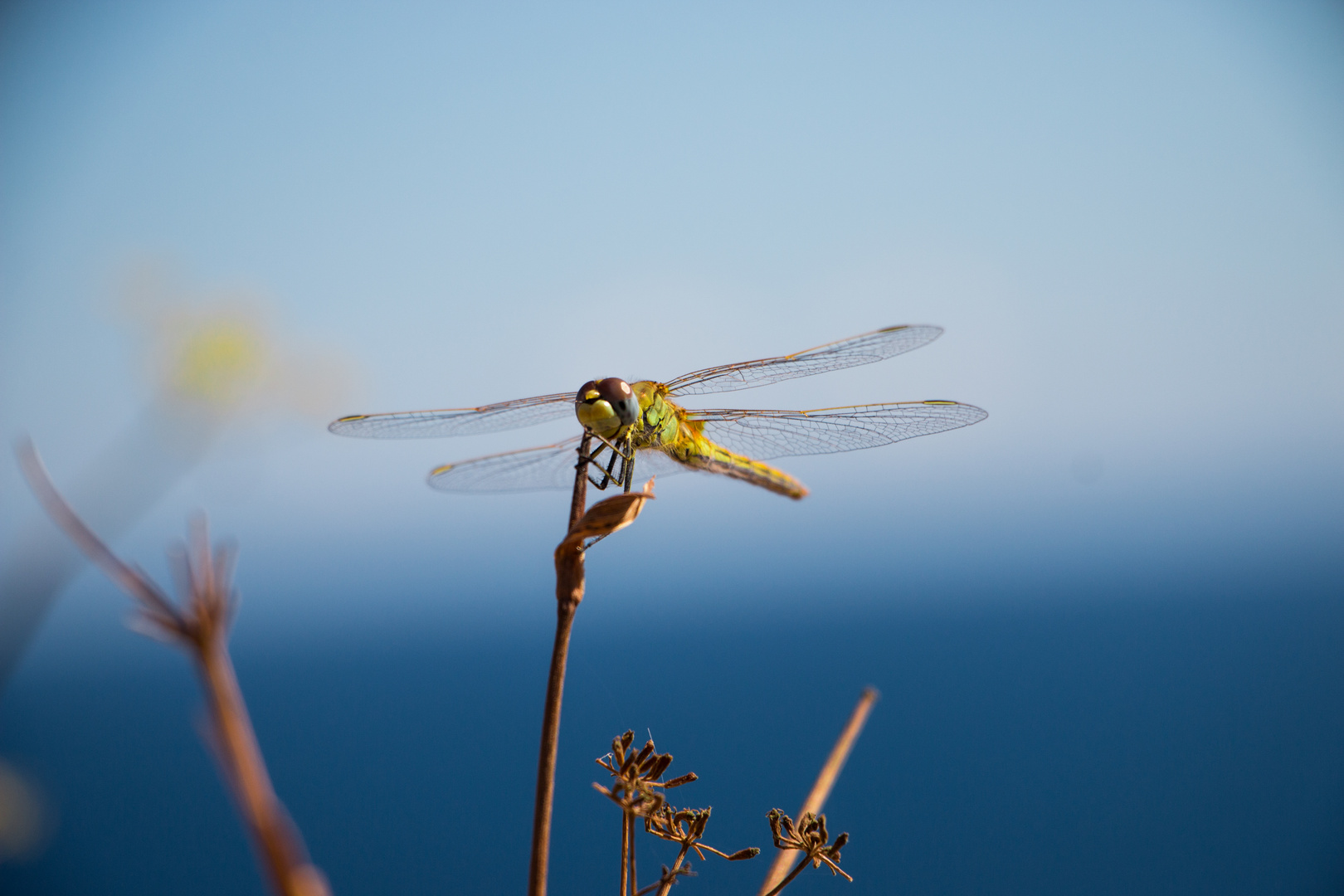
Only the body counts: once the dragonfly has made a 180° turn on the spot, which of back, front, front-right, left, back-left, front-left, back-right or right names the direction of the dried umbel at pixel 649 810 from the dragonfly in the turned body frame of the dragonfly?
back-right

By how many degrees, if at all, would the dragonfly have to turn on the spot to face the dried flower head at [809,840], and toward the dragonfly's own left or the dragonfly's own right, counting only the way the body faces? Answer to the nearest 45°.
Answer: approximately 45° to the dragonfly's own left

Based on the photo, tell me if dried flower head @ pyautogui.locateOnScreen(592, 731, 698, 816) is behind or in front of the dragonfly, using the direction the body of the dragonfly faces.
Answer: in front

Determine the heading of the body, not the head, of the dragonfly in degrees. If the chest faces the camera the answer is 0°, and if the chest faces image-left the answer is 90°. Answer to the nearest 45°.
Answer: approximately 45°

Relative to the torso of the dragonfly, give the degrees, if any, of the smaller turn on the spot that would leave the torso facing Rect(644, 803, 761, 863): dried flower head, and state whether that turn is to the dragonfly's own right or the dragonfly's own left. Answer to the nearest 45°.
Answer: approximately 45° to the dragonfly's own left
